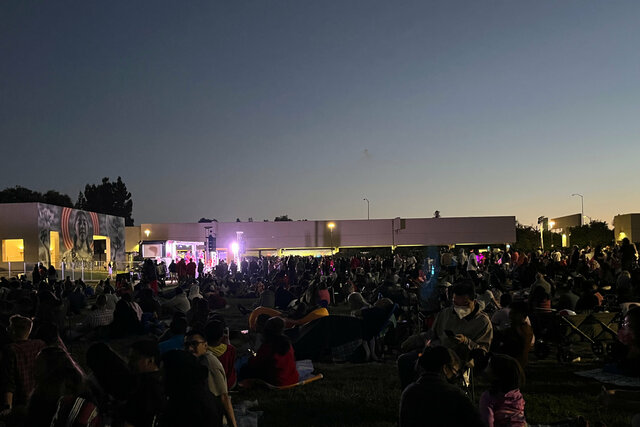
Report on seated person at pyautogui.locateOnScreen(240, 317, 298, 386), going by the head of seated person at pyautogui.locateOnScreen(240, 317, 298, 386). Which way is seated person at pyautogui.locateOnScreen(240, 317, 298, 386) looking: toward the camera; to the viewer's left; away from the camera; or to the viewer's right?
away from the camera

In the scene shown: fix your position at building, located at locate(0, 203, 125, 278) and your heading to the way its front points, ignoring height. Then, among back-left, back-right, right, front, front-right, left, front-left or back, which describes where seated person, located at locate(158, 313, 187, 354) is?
front-right

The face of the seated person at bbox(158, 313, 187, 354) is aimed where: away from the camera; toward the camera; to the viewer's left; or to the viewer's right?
away from the camera

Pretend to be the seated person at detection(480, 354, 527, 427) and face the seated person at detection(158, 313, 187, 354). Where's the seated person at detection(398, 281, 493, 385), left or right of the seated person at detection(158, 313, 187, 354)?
right

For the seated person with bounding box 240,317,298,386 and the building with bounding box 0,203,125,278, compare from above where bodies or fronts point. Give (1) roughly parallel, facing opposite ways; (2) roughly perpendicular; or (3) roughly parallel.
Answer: roughly parallel, facing opposite ways

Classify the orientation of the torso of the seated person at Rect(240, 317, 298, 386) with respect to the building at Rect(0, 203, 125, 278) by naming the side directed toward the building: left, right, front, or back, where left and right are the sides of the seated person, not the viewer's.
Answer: front

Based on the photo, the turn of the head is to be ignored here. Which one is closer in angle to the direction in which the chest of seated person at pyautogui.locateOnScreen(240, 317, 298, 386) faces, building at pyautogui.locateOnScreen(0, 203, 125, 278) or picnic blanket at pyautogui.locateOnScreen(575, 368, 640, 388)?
the building

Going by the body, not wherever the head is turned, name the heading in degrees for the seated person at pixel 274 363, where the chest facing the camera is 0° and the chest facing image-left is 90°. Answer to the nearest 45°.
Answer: approximately 135°
